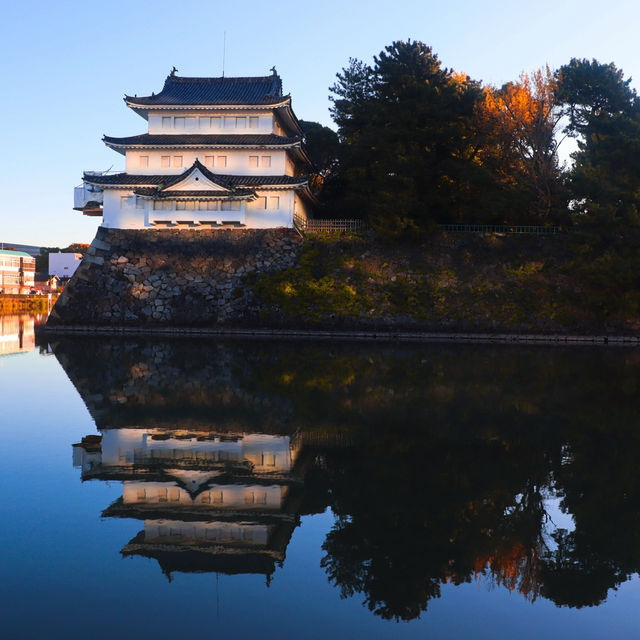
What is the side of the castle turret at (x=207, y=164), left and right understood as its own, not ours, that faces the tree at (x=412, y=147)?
left

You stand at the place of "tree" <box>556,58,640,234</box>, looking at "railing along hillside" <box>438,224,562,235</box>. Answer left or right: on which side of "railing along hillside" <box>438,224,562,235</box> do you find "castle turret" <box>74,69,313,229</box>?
left

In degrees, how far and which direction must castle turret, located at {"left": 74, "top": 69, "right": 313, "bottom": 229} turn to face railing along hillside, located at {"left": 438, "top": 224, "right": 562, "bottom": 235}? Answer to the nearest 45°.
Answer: approximately 90° to its left

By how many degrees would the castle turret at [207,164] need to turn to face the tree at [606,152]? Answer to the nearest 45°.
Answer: approximately 45° to its left

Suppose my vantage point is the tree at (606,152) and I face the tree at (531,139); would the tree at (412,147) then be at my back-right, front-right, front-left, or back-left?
front-left

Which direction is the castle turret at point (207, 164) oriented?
toward the camera
